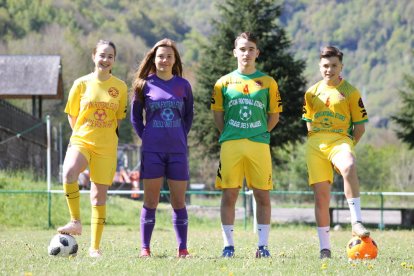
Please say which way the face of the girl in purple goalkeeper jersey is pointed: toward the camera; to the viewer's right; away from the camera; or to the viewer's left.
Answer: toward the camera

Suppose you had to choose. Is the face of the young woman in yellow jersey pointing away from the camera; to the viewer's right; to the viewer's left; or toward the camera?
toward the camera

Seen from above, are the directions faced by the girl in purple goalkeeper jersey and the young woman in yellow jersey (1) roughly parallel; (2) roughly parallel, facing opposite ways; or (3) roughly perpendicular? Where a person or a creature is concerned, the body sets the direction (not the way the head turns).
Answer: roughly parallel

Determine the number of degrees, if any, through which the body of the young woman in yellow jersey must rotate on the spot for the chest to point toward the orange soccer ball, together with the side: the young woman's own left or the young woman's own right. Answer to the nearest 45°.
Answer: approximately 90° to the young woman's own left

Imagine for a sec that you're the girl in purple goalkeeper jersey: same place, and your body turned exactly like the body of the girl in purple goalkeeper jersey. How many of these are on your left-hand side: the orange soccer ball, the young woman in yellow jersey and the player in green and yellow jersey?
2

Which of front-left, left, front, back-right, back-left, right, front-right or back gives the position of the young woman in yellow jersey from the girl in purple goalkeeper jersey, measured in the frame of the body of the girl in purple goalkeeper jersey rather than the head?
right

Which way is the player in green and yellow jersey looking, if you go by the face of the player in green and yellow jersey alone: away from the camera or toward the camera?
toward the camera

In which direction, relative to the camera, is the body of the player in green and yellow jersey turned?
toward the camera

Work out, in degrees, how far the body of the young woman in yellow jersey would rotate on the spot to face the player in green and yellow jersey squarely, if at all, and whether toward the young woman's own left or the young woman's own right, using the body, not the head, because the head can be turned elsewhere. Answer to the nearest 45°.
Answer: approximately 90° to the young woman's own left

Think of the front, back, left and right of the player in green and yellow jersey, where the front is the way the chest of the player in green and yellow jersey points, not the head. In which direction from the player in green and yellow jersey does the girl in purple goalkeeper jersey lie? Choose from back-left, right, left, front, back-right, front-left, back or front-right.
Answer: right

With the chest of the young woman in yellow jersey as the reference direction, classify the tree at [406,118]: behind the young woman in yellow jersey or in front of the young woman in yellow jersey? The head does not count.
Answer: behind

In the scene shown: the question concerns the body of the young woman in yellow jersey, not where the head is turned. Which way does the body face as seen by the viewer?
toward the camera

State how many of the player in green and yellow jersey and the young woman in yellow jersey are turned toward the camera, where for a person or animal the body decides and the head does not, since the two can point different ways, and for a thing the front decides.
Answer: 2

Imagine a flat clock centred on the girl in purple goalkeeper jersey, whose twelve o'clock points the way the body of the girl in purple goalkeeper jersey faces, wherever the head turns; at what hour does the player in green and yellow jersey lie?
The player in green and yellow jersey is roughly at 9 o'clock from the girl in purple goalkeeper jersey.

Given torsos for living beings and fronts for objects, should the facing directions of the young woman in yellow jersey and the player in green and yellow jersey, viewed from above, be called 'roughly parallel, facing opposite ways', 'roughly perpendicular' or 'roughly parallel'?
roughly parallel
